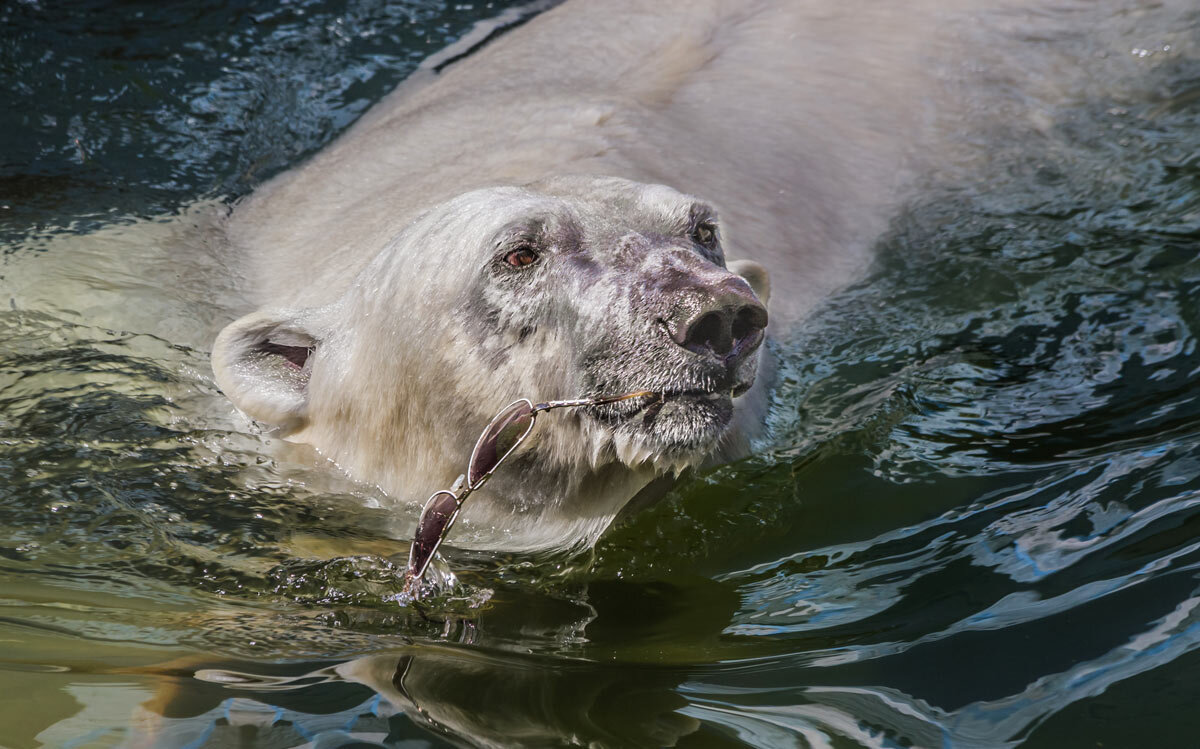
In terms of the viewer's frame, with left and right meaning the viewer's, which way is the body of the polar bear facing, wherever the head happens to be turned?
facing the viewer and to the left of the viewer
